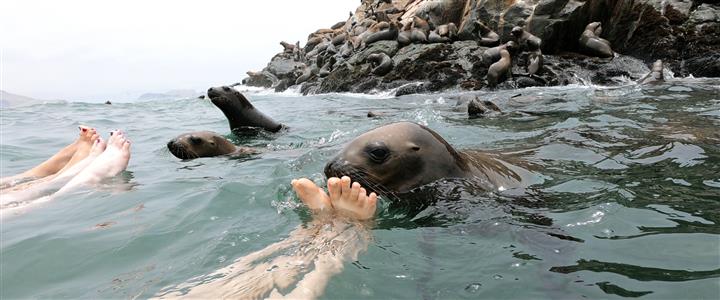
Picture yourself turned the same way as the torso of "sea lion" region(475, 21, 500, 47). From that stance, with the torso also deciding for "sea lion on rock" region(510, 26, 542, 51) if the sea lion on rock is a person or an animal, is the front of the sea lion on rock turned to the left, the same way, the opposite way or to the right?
the same way

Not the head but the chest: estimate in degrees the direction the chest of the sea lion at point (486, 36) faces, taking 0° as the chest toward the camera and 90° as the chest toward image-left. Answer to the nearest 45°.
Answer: approximately 90°

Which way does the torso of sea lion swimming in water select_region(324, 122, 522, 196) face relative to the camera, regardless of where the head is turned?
to the viewer's left

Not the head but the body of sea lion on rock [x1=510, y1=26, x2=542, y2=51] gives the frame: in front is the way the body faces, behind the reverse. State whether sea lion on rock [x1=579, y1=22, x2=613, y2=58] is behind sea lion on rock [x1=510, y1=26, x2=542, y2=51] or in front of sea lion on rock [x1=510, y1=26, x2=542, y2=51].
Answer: behind

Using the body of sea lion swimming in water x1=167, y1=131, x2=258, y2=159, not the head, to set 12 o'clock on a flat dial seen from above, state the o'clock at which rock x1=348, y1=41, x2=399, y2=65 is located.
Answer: The rock is roughly at 4 o'clock from the sea lion swimming in water.

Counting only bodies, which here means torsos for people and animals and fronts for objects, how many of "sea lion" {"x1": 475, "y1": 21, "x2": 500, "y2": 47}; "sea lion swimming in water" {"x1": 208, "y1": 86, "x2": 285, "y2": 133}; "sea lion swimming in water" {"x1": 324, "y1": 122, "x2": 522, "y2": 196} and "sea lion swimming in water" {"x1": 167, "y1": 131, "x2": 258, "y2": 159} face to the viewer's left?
4

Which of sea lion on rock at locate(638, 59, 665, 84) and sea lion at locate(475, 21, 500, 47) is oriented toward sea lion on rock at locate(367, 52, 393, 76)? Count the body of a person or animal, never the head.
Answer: the sea lion

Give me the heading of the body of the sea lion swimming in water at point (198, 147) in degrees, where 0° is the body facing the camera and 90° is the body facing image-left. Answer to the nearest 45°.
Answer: approximately 90°

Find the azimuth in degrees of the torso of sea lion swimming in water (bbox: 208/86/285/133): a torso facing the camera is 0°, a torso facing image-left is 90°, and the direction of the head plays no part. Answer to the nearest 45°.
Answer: approximately 90°

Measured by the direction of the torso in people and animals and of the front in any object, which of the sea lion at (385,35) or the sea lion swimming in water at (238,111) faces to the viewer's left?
the sea lion swimming in water
